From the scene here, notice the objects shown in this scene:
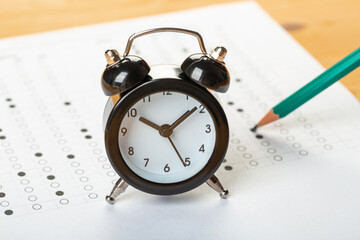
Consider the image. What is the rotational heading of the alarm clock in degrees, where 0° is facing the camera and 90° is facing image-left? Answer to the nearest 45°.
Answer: approximately 0°
